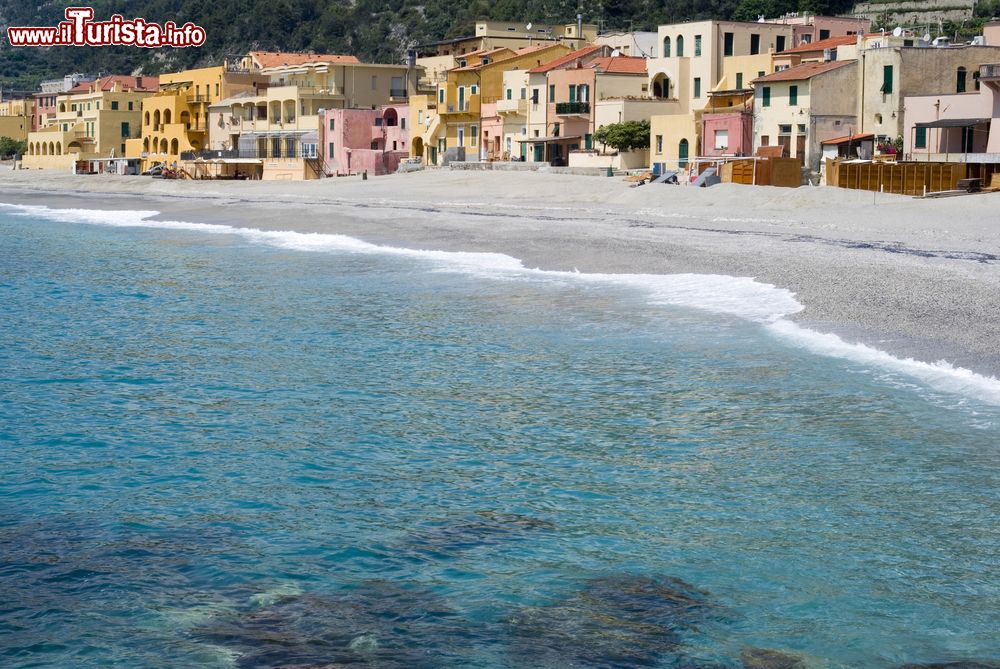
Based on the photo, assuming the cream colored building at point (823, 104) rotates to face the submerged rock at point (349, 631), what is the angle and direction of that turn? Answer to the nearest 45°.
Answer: approximately 45° to its left

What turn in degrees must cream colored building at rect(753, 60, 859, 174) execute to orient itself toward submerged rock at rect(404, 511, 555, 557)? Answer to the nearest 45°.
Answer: approximately 45° to its left

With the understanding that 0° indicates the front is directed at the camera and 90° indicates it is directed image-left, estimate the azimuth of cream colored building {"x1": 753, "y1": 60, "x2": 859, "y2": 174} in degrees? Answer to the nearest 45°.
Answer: approximately 45°

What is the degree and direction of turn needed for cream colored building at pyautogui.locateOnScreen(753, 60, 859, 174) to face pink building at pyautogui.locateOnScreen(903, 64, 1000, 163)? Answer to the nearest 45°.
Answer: approximately 90° to its left

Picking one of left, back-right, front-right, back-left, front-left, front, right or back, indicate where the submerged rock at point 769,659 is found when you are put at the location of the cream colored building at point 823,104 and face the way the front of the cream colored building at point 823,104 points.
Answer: front-left

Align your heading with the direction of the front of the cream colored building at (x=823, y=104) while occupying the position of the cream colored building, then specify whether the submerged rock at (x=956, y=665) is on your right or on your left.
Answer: on your left

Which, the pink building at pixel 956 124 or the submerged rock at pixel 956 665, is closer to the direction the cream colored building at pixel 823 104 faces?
the submerged rock

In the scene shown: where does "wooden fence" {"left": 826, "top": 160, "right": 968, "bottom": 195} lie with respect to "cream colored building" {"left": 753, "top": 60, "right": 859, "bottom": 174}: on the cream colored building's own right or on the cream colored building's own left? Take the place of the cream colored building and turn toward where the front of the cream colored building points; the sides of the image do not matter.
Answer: on the cream colored building's own left

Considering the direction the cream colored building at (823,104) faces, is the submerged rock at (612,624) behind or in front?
in front
